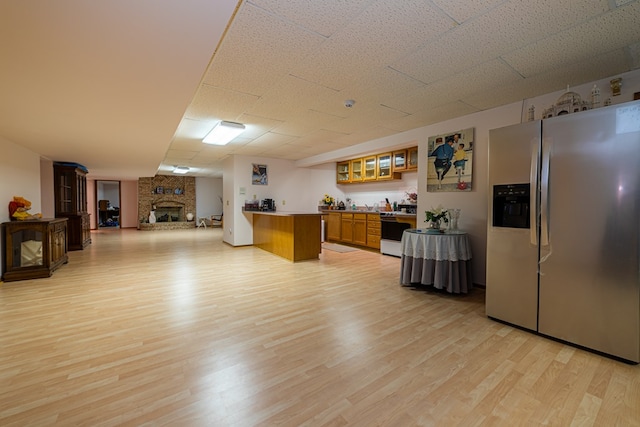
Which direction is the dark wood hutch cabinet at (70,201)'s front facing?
to the viewer's right

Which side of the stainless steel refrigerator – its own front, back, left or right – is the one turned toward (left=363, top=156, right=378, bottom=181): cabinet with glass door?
right

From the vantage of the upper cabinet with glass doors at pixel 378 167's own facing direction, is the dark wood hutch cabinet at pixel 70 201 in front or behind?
in front

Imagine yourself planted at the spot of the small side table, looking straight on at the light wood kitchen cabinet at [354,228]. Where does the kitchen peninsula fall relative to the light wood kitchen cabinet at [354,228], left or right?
left

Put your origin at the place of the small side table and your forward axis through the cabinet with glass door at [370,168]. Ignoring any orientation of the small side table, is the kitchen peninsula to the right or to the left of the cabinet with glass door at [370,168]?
left

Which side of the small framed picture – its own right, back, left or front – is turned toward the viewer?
front

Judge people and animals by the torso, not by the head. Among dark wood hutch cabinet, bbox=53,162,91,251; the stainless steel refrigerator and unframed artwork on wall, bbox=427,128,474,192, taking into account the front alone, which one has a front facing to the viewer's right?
the dark wood hutch cabinet

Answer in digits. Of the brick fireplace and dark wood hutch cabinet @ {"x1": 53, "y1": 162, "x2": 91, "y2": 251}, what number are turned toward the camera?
1

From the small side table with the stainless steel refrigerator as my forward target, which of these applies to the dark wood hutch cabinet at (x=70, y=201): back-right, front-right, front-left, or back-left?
back-right

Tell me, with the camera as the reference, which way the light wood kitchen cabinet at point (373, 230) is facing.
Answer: facing the viewer and to the left of the viewer

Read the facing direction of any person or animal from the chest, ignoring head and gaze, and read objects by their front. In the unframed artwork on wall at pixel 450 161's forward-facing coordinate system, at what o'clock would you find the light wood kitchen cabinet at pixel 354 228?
The light wood kitchen cabinet is roughly at 3 o'clock from the unframed artwork on wall.

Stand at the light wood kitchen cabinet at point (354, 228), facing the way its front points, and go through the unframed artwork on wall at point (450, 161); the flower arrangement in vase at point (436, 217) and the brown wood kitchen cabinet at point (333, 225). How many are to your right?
1

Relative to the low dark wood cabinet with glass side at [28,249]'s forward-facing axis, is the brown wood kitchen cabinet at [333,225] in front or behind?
in front

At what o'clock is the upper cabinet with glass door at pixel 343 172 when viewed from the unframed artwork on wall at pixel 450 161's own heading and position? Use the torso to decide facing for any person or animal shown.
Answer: The upper cabinet with glass door is roughly at 3 o'clock from the unframed artwork on wall.

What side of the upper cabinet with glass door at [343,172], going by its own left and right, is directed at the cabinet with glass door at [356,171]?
left

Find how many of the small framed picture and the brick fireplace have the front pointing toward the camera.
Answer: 2

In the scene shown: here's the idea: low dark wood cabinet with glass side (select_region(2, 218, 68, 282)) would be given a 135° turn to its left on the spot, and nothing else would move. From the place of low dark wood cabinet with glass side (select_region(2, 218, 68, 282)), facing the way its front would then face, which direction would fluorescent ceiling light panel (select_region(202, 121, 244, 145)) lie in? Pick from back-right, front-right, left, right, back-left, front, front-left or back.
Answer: back-right

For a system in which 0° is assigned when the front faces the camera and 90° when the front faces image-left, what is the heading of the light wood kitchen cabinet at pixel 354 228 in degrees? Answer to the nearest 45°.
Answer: approximately 45°
